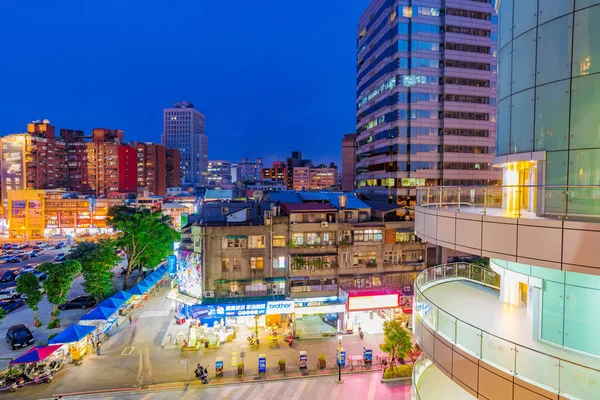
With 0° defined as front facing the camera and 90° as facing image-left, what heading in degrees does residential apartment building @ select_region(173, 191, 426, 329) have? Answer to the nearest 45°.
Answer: approximately 0°

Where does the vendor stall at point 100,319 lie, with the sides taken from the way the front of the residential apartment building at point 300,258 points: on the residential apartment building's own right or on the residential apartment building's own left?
on the residential apartment building's own right

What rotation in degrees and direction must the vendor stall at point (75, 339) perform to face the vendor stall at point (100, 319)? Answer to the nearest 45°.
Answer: approximately 90° to its left

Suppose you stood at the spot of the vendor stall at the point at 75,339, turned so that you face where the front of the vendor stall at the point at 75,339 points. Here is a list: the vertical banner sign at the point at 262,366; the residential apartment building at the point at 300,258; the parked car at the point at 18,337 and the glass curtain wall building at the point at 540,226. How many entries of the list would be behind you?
1

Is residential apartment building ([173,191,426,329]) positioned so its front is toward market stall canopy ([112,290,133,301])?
no

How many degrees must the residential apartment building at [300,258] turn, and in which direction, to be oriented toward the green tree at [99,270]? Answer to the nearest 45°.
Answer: approximately 90° to its right

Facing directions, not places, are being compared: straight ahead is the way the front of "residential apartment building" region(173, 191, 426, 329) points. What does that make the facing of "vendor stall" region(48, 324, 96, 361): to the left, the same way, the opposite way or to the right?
to the left

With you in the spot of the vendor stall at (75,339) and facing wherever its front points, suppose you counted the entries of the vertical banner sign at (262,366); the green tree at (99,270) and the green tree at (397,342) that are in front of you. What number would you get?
2

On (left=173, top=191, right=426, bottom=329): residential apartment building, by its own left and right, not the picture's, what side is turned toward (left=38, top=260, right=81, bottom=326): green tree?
right

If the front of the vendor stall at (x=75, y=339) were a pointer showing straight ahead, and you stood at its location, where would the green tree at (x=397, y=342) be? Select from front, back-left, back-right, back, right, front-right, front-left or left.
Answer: front

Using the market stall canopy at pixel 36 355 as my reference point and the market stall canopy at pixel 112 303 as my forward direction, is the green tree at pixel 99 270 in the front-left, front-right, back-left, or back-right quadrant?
front-left

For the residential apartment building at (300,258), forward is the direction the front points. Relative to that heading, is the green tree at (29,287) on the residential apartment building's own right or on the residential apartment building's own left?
on the residential apartment building's own right

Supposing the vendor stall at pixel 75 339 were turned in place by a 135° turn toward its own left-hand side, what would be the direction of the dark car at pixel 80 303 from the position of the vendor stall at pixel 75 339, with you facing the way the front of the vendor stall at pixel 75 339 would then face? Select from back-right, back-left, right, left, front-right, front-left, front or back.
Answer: front

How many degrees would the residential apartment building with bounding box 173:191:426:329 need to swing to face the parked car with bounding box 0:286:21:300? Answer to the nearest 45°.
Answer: approximately 90° to its right

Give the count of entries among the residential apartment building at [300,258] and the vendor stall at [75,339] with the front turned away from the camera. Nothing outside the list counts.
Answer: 0
